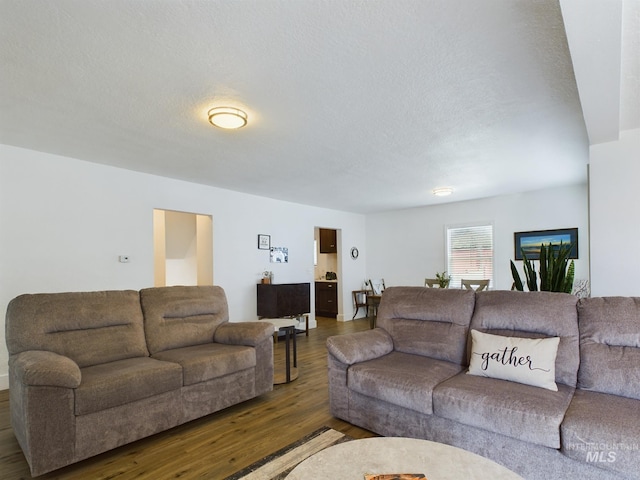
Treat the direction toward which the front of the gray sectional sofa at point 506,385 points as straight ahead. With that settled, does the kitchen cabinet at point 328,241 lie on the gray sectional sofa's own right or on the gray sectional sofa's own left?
on the gray sectional sofa's own right

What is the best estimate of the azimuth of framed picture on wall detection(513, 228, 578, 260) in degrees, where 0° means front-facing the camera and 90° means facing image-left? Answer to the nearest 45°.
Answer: approximately 0°

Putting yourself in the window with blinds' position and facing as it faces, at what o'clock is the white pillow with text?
The white pillow with text is roughly at 12 o'clock from the window with blinds.

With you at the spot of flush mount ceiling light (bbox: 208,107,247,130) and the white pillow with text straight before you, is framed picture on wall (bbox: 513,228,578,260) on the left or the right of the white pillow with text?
left

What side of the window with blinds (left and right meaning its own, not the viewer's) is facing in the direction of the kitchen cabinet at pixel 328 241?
right

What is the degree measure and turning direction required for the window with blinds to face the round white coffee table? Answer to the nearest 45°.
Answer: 0° — it already faces it

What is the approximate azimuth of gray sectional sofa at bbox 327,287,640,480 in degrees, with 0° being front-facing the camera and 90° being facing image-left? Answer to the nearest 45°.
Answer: approximately 45°

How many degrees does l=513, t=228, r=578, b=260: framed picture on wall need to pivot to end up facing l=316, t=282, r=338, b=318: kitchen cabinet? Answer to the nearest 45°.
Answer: approximately 90° to its right

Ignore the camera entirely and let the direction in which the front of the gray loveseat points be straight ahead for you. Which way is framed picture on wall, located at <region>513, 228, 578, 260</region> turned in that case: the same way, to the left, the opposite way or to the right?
to the right

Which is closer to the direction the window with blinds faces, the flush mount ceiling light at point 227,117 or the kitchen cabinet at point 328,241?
the flush mount ceiling light

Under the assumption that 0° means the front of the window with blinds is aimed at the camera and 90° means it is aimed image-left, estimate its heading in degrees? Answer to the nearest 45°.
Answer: approximately 0°

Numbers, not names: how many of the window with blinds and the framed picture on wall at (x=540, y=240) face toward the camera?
2
